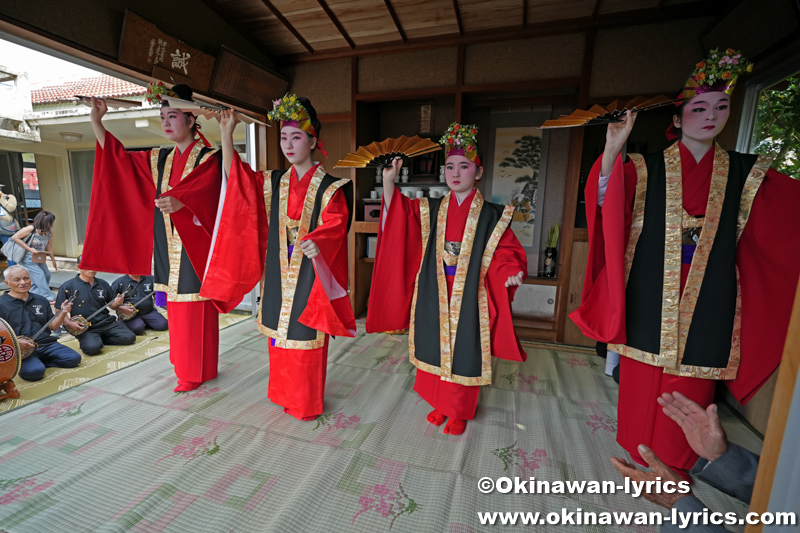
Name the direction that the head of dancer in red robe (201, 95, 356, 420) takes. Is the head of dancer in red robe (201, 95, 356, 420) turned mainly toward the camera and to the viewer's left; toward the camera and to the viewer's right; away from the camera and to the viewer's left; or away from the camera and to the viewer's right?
toward the camera and to the viewer's left

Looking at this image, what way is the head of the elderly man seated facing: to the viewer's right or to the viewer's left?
to the viewer's right

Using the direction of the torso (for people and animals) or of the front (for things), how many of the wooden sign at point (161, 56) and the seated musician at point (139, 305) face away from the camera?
0

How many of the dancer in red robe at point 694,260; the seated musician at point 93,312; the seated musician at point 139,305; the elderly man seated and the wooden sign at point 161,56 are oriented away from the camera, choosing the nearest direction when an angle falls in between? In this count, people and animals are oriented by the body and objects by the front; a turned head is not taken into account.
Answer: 0

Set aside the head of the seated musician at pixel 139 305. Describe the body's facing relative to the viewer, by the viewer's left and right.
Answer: facing the viewer and to the right of the viewer

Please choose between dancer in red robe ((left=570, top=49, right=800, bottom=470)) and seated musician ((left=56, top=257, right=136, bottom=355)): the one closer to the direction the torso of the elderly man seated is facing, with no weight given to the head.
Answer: the dancer in red robe

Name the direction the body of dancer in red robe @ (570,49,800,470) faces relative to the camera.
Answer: toward the camera

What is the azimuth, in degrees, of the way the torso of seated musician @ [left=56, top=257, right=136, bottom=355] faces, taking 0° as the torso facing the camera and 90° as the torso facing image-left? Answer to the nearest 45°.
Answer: approximately 315°

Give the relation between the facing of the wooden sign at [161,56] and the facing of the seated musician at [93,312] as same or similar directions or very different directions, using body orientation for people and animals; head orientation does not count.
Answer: same or similar directions

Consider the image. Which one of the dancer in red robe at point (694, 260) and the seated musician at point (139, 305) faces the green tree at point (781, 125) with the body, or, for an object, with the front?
the seated musician

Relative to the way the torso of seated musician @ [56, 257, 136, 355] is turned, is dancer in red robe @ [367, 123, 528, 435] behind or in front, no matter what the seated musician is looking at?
in front

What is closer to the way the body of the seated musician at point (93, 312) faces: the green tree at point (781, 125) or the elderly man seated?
the green tree

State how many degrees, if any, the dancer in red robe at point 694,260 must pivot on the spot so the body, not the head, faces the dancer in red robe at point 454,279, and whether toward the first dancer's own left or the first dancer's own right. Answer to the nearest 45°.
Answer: approximately 90° to the first dancer's own right
